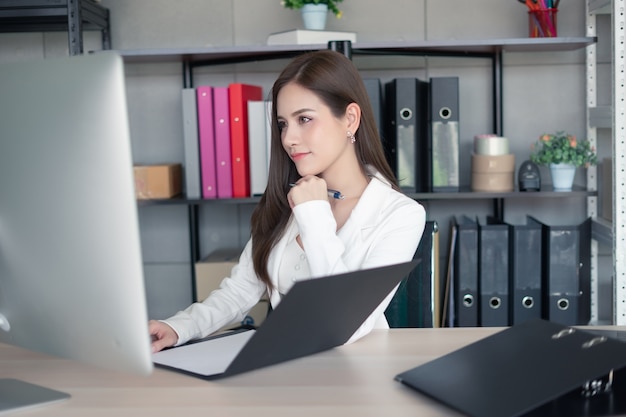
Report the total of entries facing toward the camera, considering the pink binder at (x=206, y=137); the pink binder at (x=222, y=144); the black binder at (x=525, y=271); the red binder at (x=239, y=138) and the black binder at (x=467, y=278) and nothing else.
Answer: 5

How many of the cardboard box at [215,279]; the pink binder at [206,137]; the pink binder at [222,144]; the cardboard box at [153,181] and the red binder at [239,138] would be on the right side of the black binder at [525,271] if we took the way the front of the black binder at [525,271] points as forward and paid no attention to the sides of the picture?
5

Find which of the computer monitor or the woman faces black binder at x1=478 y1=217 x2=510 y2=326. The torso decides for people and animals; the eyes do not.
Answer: the computer monitor

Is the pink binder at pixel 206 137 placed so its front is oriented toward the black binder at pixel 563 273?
no

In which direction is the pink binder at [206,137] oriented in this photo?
toward the camera

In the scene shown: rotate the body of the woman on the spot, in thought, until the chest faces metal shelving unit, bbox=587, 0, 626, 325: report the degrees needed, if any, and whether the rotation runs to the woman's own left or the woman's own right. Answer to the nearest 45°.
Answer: approximately 180°

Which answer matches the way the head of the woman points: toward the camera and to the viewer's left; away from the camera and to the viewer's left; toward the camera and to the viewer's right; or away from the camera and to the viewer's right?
toward the camera and to the viewer's left

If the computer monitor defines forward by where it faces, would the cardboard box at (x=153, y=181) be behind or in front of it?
in front

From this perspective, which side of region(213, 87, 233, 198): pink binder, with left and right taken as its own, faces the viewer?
front

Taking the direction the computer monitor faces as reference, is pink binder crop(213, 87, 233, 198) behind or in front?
in front

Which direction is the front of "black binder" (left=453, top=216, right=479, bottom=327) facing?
toward the camera

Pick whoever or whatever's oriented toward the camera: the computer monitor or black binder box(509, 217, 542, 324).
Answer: the black binder

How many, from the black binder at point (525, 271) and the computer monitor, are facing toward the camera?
1

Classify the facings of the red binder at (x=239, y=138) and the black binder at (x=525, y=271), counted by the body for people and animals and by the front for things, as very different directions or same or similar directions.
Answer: same or similar directions

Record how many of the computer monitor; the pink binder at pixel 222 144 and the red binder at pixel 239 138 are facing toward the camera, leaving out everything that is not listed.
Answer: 2

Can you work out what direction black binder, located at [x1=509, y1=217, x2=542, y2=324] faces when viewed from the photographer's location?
facing the viewer
